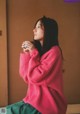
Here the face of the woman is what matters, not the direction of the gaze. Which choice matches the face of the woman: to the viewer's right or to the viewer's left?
to the viewer's left

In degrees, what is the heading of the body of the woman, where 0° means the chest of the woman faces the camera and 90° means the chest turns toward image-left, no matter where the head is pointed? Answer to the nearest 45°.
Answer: approximately 90°
